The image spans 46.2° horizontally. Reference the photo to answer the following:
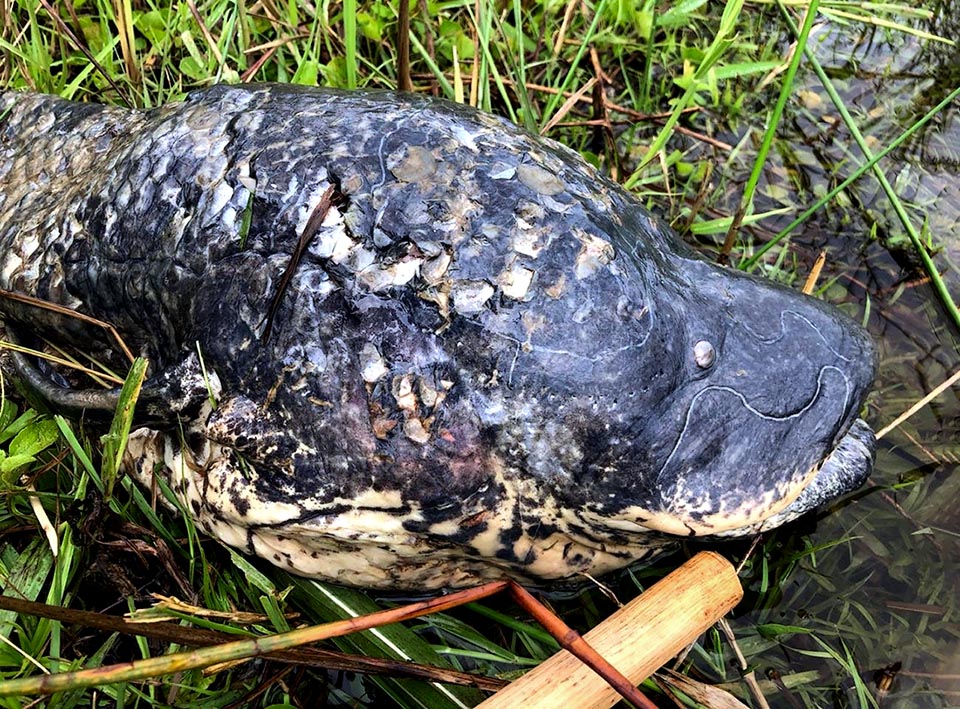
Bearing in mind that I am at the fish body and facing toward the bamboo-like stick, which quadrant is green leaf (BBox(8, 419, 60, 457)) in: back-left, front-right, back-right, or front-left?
back-right

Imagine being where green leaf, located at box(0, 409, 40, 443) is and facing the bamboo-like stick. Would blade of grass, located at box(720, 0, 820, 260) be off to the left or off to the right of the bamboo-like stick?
left

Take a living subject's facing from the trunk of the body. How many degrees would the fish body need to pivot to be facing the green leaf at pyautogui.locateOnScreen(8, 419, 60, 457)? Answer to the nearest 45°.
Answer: approximately 180°

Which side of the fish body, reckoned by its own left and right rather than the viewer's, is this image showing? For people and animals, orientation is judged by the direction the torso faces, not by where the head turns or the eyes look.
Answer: right

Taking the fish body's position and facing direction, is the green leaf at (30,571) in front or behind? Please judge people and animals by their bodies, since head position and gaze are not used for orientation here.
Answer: behind

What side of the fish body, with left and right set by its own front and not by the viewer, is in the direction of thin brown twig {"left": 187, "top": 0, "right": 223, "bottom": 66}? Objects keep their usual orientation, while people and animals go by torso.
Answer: left

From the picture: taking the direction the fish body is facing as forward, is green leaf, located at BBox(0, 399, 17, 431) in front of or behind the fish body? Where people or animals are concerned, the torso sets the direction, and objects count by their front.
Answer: behind

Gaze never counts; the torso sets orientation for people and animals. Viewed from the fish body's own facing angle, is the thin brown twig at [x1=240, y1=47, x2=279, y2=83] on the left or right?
on its left
